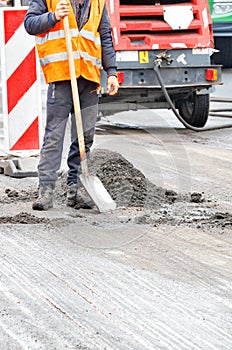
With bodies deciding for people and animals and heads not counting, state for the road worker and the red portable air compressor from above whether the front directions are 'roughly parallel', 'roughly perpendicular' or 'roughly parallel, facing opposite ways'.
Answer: roughly parallel, facing opposite ways

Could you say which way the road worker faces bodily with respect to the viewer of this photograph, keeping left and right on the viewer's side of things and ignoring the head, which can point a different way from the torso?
facing the viewer

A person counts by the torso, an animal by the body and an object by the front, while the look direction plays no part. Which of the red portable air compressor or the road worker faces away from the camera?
the red portable air compressor

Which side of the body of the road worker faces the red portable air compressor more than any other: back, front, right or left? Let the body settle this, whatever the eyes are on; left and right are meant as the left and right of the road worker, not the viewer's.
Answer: back

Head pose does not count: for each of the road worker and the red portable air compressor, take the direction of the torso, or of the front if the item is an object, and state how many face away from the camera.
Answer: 1

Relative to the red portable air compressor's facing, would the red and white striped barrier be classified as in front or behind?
behind

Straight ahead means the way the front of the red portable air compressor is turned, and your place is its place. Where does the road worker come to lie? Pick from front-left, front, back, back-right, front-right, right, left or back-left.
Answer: back

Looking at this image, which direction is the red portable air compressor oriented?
away from the camera
